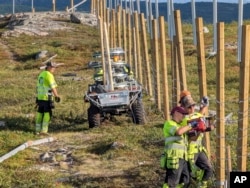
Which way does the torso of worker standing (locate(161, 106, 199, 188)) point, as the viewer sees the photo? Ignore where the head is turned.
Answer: to the viewer's right

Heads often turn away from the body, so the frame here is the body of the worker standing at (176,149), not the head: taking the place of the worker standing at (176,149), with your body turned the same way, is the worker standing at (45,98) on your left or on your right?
on your left

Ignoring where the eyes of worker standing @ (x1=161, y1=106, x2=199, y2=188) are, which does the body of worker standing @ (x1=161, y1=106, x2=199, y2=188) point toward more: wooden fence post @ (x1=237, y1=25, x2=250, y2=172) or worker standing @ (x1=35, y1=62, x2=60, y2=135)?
the wooden fence post

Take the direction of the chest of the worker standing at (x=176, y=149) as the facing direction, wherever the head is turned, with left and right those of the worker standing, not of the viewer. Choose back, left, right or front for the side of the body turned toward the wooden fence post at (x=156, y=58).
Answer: left

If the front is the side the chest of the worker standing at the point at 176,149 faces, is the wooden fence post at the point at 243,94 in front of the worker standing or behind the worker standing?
in front

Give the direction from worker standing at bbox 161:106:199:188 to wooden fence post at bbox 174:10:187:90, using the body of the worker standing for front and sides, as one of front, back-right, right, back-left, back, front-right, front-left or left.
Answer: left

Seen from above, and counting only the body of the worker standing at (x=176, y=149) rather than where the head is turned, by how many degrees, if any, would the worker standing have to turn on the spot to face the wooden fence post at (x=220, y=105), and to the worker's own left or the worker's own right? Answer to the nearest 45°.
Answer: approximately 45° to the worker's own left
